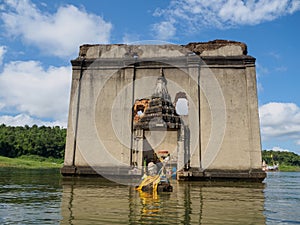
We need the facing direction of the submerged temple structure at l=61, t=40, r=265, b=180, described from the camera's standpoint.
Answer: facing the viewer
